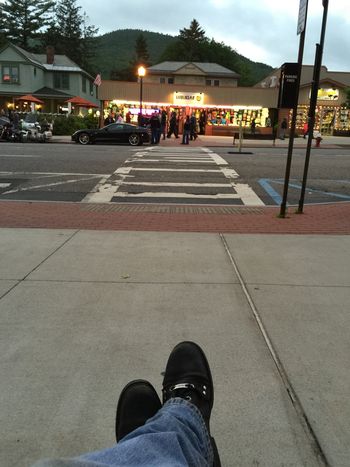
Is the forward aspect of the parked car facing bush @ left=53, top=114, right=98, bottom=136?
no

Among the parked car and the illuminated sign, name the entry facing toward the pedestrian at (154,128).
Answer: the illuminated sign

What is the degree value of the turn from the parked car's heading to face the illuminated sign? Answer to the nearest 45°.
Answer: approximately 90° to its right

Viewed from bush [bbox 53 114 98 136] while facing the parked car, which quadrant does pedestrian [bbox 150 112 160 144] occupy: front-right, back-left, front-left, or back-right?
front-left

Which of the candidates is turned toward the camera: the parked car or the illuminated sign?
the illuminated sign

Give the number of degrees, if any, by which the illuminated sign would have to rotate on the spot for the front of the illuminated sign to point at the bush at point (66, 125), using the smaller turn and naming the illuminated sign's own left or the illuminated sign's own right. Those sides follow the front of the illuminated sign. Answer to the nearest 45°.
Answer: approximately 45° to the illuminated sign's own right

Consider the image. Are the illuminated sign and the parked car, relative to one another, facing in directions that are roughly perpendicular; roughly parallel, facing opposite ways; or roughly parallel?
roughly perpendicular

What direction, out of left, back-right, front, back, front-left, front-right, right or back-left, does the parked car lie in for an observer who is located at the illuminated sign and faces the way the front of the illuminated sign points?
front

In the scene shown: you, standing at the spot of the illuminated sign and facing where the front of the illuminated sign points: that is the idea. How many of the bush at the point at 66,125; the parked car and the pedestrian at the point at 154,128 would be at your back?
0

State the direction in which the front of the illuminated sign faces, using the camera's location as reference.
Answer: facing the viewer

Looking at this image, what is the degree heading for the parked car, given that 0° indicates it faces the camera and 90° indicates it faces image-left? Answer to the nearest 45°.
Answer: approximately 90°

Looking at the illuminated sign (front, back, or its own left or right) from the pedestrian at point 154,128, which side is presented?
front

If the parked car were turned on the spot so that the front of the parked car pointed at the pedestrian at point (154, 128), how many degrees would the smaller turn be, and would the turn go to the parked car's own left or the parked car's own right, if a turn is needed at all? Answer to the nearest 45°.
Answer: approximately 135° to the parked car's own right
